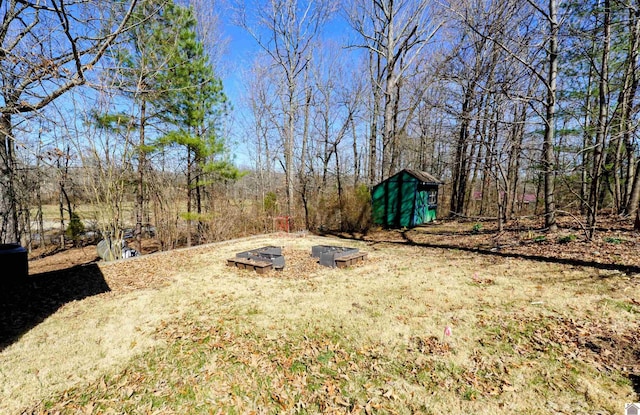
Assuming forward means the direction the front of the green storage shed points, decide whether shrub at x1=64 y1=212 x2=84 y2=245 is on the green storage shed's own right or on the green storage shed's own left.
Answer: on the green storage shed's own right

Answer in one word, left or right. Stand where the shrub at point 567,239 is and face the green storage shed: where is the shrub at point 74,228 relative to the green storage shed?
left
